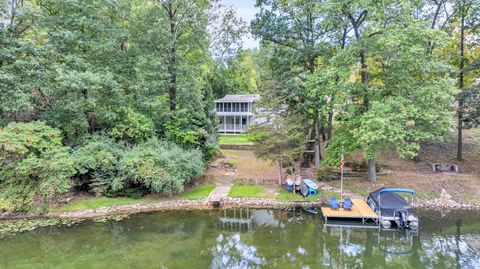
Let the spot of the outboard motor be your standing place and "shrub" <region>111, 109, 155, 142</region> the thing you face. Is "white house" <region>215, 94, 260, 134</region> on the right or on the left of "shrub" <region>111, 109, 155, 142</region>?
right

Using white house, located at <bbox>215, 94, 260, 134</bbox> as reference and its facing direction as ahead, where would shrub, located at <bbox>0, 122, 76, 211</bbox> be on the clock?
The shrub is roughly at 1 o'clock from the white house.

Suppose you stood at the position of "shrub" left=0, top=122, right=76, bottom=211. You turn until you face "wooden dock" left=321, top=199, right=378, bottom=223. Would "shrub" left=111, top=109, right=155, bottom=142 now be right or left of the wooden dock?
left

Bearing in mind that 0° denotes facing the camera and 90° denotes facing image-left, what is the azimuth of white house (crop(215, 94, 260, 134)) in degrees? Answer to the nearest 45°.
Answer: approximately 0°

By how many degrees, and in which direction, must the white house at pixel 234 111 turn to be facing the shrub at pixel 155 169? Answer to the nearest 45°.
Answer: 0° — it already faces it

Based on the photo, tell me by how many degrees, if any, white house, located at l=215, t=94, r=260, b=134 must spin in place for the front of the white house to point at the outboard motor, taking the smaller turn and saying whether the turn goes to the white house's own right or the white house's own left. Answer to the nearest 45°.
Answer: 0° — it already faces it
